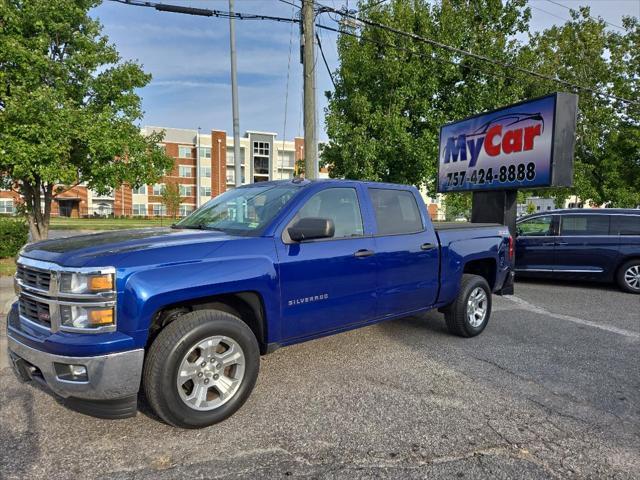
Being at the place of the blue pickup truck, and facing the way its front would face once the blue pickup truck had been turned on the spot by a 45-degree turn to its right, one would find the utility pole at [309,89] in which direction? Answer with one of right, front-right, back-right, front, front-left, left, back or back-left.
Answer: right

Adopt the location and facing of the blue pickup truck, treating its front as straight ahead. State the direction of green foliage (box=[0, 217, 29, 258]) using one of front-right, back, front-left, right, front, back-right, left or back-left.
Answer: right

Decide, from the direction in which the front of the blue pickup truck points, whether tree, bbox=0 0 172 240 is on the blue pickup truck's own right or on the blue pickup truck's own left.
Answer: on the blue pickup truck's own right

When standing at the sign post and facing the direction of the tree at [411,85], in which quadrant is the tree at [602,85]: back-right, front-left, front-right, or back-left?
front-right

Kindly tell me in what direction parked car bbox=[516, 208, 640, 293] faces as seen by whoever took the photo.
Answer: facing to the left of the viewer

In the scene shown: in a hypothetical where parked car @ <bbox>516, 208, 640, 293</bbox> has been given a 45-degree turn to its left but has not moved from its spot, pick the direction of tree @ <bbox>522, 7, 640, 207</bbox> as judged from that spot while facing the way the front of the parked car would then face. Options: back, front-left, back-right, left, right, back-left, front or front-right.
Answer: back-right

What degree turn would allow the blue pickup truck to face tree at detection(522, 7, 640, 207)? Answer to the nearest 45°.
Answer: approximately 180°

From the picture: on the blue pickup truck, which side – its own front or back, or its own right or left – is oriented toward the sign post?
back

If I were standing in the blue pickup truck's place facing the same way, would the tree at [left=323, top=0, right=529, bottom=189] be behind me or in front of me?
behind

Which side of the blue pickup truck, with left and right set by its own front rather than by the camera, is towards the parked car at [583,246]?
back

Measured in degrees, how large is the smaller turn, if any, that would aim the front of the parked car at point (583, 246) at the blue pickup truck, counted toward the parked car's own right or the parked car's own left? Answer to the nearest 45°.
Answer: approximately 90° to the parked car's own left

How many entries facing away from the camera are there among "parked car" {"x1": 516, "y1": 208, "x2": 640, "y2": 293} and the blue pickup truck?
0

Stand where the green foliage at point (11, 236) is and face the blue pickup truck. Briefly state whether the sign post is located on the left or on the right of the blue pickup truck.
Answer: left
